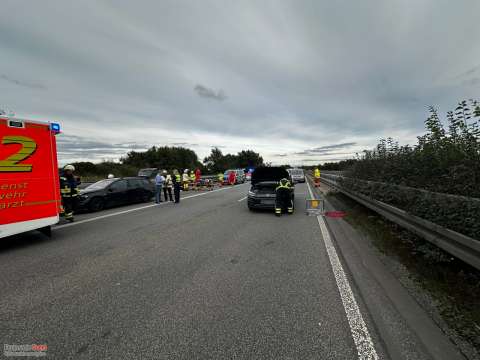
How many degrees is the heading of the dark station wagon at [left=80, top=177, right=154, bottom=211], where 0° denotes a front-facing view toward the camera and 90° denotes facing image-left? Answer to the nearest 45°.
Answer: approximately 45°

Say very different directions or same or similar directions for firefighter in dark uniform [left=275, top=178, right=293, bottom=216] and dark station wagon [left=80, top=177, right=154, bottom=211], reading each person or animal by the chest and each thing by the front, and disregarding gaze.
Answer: very different directions

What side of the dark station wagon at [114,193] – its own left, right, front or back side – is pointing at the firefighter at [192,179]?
back

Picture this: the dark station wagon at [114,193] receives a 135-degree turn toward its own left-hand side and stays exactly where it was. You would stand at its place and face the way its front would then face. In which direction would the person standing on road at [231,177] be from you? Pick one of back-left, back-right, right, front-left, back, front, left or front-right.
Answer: front-left

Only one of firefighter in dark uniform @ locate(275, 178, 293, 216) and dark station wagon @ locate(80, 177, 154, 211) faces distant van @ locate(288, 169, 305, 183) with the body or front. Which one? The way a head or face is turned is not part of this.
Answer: the firefighter in dark uniform

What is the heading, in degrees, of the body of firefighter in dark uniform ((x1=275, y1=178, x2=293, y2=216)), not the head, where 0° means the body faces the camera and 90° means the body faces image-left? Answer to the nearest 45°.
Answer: approximately 180°

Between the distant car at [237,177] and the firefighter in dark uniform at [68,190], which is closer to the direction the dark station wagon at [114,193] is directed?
the firefighter in dark uniform

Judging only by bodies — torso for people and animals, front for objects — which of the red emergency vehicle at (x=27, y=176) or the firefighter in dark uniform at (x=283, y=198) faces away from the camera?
the firefighter in dark uniform

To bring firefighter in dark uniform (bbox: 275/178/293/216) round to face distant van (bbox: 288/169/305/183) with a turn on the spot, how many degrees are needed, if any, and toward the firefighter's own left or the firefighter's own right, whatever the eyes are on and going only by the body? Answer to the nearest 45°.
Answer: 0° — they already face it

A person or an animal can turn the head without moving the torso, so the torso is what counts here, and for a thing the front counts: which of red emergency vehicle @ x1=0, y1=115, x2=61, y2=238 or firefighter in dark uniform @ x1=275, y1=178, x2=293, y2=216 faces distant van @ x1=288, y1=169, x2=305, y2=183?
the firefighter in dark uniform

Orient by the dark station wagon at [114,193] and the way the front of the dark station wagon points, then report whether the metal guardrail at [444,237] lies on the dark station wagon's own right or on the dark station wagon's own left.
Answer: on the dark station wagon's own left
